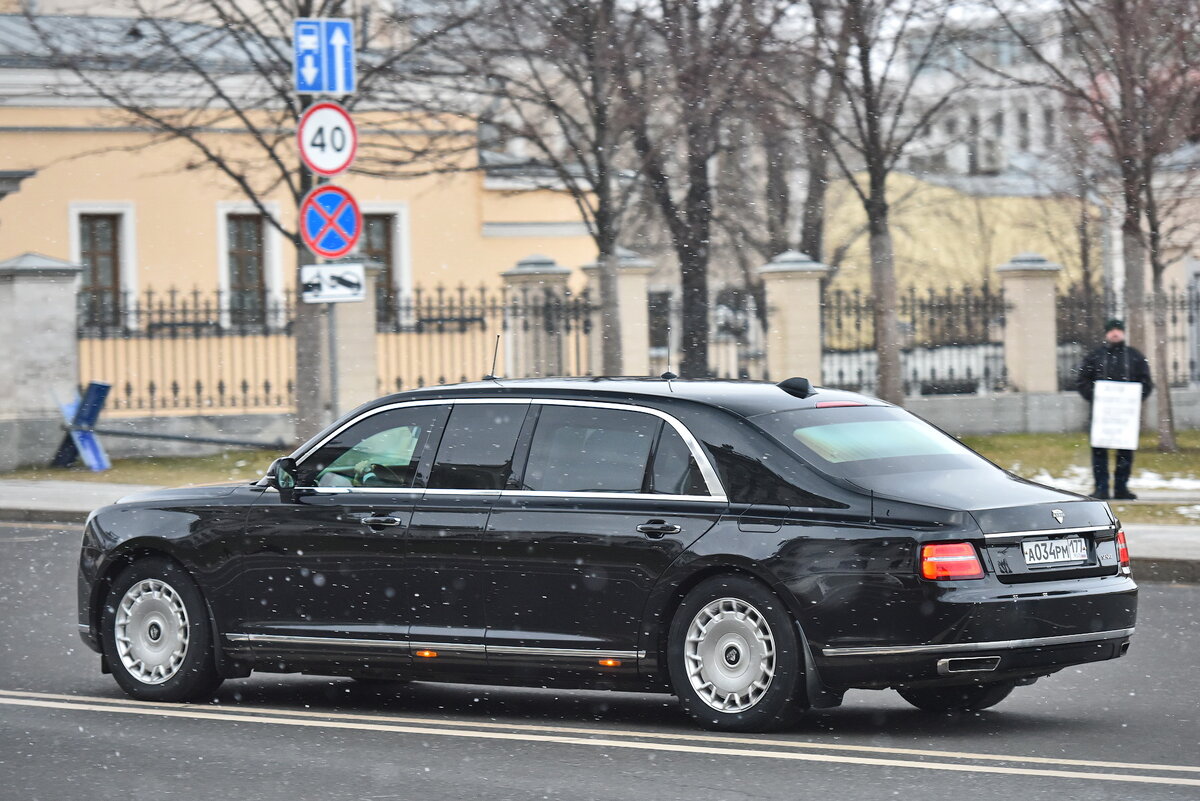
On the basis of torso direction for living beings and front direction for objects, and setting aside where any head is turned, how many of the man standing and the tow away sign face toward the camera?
2

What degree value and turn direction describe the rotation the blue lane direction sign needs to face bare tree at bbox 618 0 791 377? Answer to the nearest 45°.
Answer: approximately 135° to its left

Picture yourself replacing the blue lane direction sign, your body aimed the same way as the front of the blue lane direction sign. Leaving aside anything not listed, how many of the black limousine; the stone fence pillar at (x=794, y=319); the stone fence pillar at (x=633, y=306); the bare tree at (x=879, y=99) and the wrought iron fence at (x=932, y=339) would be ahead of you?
1

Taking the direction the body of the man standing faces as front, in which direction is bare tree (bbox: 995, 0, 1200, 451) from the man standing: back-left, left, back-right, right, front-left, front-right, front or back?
back

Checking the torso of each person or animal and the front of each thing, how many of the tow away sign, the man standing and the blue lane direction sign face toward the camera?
3

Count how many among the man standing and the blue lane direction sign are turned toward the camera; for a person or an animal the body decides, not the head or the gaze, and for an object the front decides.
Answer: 2

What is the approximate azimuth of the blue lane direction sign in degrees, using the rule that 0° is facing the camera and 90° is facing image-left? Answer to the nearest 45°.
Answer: approximately 0°

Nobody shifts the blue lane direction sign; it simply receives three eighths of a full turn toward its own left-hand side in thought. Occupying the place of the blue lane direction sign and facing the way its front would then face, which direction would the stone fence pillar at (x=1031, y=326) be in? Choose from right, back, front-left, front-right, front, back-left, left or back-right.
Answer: front
